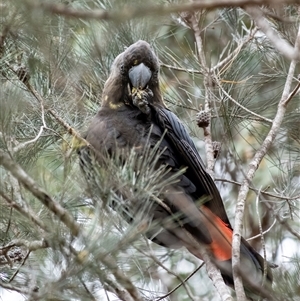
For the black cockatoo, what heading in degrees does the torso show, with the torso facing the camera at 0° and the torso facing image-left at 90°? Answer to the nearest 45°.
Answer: approximately 45°

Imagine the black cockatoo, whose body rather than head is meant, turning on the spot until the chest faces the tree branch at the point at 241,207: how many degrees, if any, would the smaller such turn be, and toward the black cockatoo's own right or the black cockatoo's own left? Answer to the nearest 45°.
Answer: approximately 90° to the black cockatoo's own left
